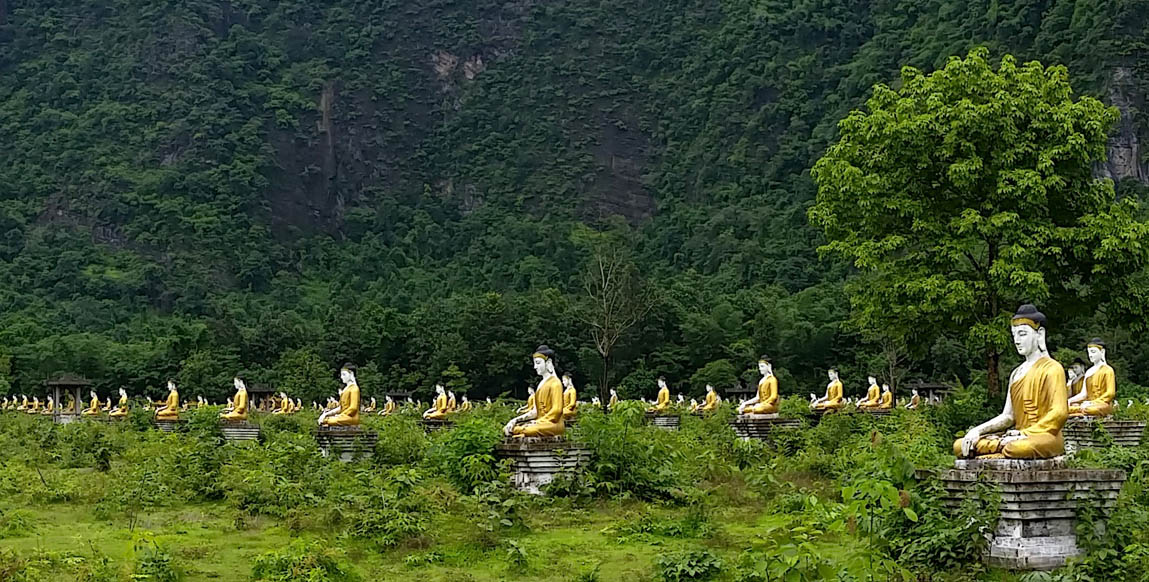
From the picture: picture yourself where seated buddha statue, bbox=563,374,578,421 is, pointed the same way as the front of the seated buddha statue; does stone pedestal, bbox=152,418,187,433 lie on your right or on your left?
on your right

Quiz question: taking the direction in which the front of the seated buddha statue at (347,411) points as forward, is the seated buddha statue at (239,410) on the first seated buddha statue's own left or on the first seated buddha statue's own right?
on the first seated buddha statue's own right

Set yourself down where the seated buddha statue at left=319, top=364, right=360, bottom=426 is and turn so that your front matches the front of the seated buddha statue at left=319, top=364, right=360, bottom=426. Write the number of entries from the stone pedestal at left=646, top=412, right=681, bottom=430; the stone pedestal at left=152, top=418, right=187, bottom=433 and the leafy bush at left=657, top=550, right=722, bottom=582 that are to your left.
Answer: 1

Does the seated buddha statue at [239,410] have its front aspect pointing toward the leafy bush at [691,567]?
no

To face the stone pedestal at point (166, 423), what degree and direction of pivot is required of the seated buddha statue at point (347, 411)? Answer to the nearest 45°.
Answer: approximately 90° to its right

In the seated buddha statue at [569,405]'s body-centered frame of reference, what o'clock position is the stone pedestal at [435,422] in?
The stone pedestal is roughly at 4 o'clock from the seated buddha statue.

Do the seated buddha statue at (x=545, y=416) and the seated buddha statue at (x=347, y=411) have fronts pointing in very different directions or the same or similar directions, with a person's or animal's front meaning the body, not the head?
same or similar directions

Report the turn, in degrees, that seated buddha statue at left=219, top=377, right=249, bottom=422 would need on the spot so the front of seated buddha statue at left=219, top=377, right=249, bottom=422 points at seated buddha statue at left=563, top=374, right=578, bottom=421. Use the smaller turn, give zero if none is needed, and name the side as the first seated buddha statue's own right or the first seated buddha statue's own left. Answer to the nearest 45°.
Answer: approximately 180°

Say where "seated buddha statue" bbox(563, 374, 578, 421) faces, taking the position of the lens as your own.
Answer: facing the viewer and to the left of the viewer
